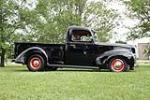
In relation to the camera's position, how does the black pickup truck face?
facing to the right of the viewer

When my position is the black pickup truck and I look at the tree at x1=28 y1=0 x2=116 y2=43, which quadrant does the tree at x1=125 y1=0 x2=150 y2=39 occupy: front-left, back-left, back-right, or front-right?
front-right

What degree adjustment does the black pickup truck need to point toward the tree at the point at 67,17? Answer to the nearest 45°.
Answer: approximately 90° to its left

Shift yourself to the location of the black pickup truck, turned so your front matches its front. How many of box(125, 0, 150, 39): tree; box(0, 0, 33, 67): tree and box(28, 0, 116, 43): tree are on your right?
0

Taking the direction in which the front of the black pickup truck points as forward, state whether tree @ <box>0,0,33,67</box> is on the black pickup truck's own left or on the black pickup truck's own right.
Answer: on the black pickup truck's own left

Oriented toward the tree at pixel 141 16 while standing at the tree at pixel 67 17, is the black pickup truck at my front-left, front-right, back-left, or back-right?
front-right
